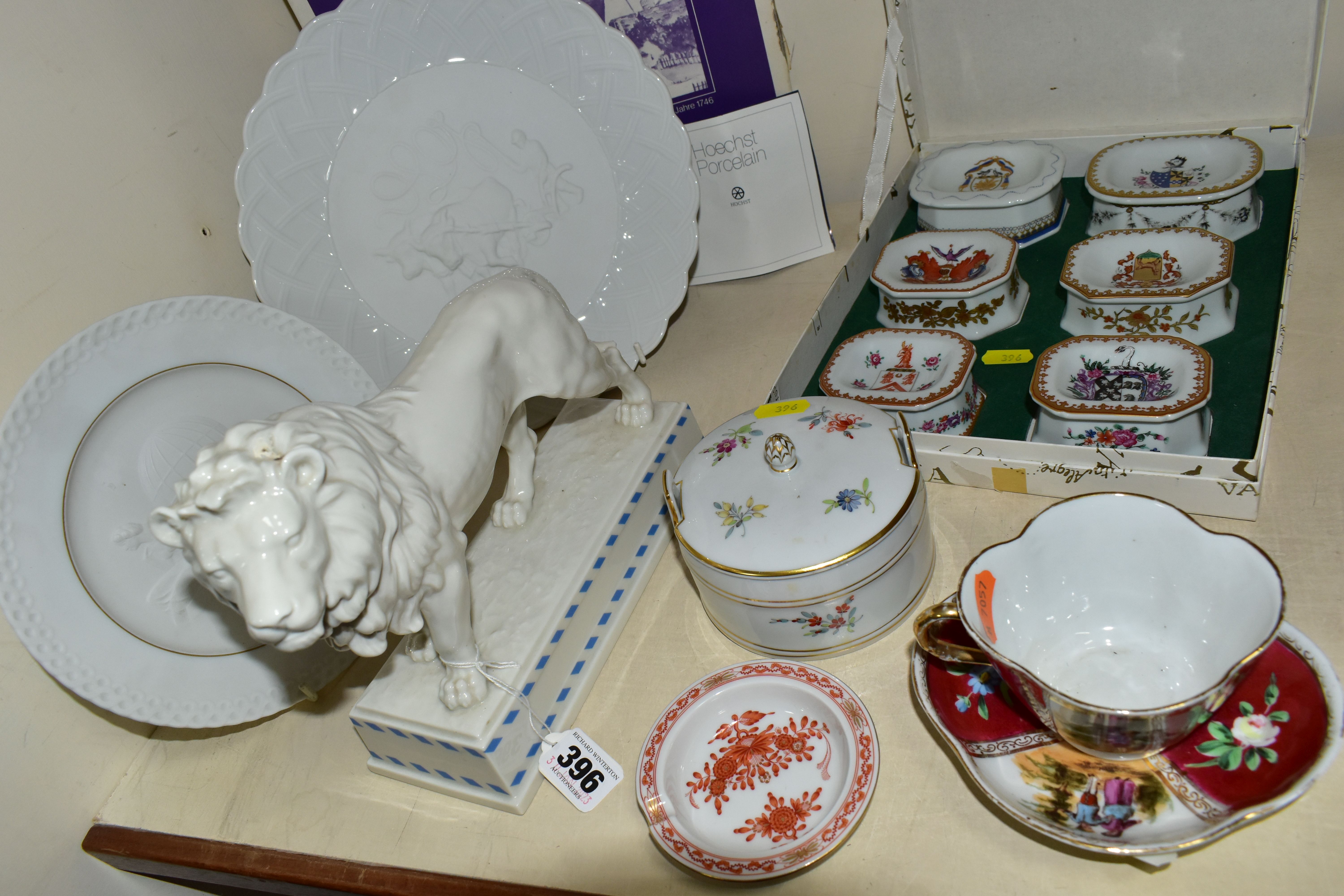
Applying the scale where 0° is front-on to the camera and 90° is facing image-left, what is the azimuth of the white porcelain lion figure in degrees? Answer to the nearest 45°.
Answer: approximately 45°

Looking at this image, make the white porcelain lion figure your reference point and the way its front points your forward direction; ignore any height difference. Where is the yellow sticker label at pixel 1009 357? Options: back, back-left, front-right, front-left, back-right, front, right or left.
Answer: back-left

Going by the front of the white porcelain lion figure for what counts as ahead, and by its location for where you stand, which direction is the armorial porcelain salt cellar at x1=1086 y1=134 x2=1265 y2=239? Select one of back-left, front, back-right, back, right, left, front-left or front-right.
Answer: back-left

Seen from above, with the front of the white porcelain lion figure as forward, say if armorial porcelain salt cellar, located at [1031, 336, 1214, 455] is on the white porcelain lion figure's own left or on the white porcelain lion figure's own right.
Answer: on the white porcelain lion figure's own left
